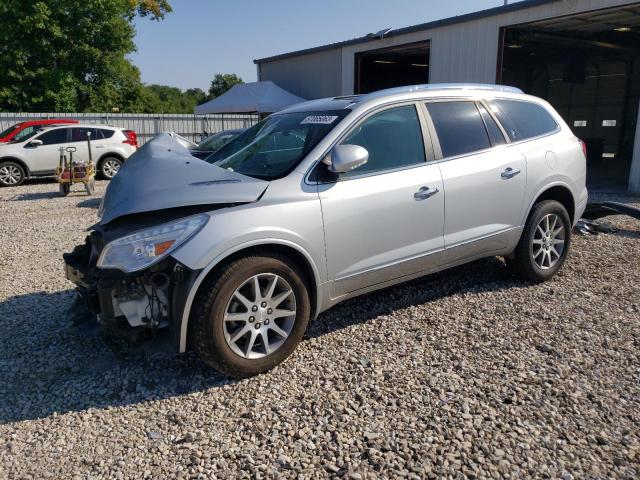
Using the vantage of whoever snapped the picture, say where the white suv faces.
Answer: facing to the left of the viewer

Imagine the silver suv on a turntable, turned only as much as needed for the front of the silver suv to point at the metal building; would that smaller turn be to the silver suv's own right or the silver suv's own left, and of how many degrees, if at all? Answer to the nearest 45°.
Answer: approximately 180°

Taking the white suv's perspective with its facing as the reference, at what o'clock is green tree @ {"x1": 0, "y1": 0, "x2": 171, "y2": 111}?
The green tree is roughly at 3 o'clock from the white suv.

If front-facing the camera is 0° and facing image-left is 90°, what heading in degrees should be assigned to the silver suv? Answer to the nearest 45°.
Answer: approximately 45°

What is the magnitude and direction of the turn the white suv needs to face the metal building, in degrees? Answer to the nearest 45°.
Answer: approximately 180°

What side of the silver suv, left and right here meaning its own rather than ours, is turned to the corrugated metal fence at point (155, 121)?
right
